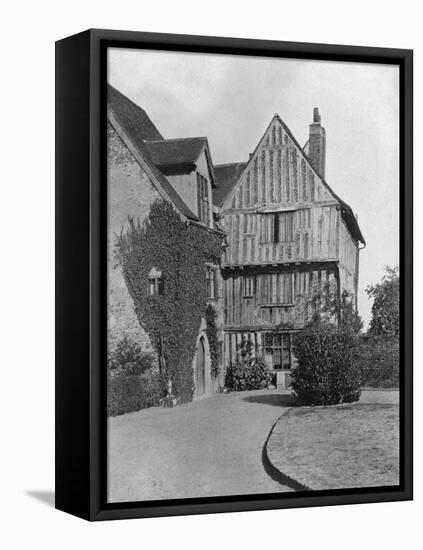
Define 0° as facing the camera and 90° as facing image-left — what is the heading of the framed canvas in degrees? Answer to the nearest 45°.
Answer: approximately 315°
